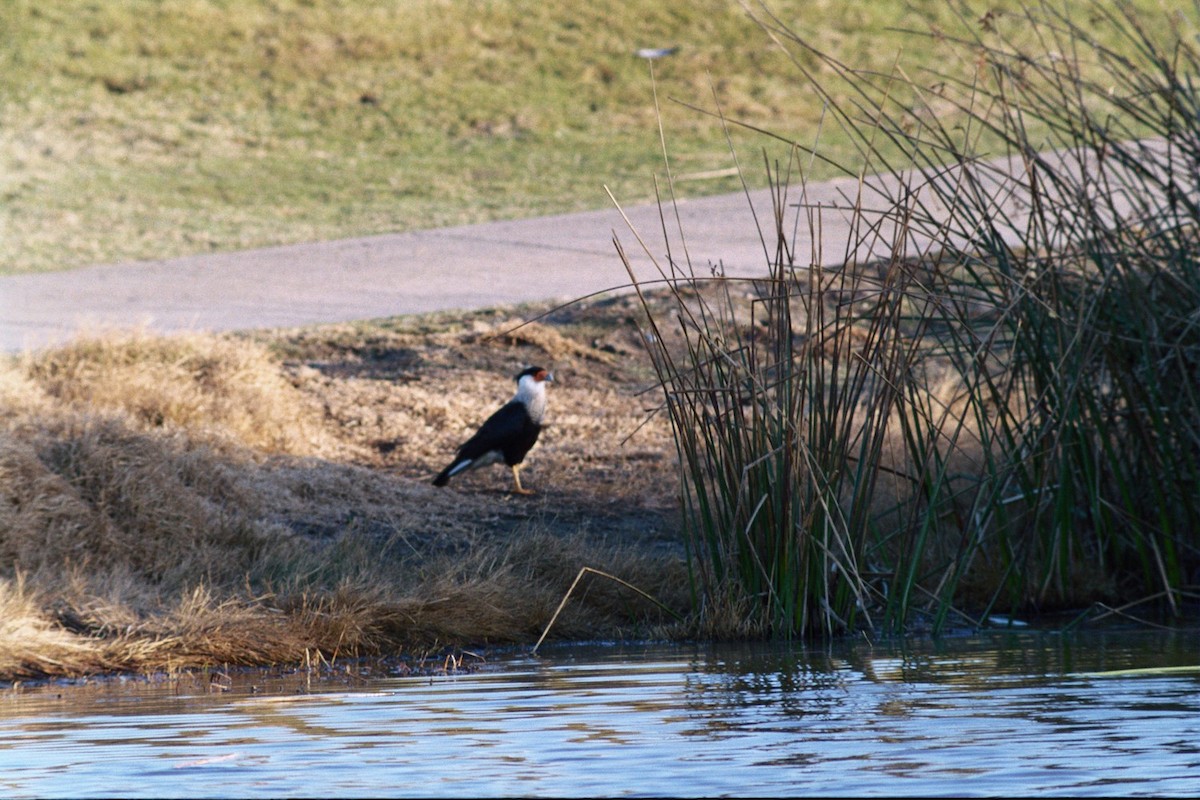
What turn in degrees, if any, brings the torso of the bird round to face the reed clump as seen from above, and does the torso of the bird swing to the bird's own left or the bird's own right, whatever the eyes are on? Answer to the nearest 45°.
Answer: approximately 45° to the bird's own right

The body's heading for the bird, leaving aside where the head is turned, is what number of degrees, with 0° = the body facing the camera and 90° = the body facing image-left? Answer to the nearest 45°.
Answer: approximately 270°
